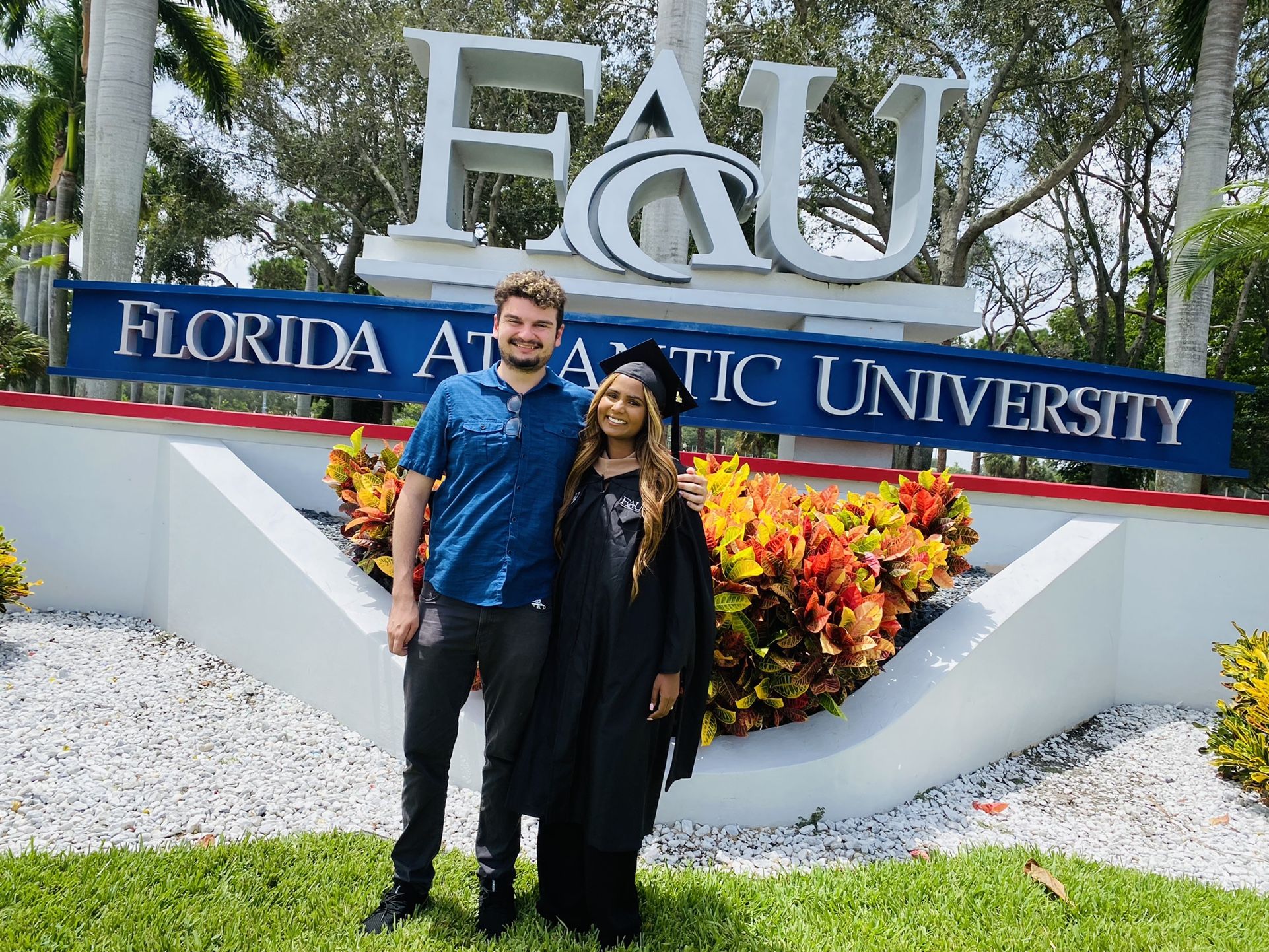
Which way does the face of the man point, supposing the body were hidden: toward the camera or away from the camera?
toward the camera

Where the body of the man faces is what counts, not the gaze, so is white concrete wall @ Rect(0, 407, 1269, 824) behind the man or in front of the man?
behind

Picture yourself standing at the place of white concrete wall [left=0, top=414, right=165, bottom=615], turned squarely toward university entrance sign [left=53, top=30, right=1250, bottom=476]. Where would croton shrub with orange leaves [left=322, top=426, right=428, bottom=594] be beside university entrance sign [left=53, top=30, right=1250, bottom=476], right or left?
right

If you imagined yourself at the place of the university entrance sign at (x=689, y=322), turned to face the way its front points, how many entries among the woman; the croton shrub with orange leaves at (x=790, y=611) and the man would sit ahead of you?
3

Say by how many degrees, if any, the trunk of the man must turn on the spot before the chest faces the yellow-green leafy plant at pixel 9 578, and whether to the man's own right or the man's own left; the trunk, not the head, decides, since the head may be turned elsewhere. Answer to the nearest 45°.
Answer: approximately 135° to the man's own right

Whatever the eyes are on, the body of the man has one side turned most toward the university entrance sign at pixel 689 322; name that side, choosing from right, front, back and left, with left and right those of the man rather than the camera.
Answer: back

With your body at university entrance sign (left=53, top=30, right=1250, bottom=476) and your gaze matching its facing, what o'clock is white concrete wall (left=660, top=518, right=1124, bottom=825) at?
The white concrete wall is roughly at 11 o'clock from the university entrance sign.

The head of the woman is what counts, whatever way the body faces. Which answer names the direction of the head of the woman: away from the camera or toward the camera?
toward the camera

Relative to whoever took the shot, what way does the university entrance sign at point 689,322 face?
facing the viewer

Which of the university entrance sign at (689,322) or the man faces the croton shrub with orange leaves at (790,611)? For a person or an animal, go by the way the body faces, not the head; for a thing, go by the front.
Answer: the university entrance sign

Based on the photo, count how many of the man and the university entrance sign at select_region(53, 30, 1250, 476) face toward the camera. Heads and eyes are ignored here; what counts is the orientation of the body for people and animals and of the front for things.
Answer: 2

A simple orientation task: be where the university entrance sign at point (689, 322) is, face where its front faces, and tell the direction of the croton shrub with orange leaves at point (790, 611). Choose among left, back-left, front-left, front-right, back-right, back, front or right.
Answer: front

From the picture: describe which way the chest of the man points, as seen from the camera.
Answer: toward the camera

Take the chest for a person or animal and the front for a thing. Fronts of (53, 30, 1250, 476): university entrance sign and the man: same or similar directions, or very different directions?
same or similar directions

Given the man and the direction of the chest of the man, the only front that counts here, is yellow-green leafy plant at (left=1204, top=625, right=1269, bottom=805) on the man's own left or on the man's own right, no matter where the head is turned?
on the man's own left
